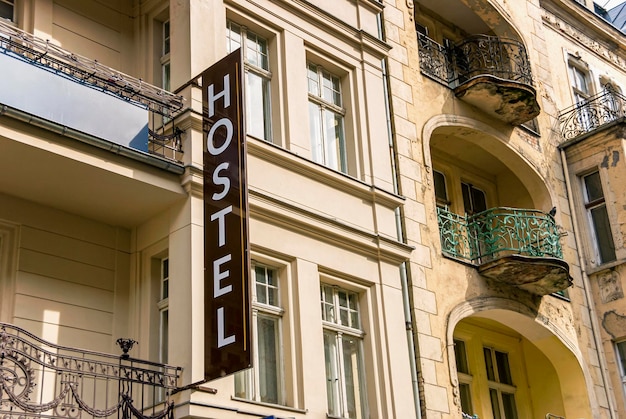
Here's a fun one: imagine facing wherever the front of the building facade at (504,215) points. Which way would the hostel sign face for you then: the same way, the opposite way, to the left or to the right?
to the right

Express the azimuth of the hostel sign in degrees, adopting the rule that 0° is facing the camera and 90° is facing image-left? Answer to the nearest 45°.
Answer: approximately 45°

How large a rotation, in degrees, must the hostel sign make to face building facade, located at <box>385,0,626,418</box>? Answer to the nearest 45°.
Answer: approximately 180°

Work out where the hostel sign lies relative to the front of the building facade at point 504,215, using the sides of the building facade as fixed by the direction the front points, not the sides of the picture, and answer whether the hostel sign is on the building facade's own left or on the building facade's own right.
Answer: on the building facade's own right
